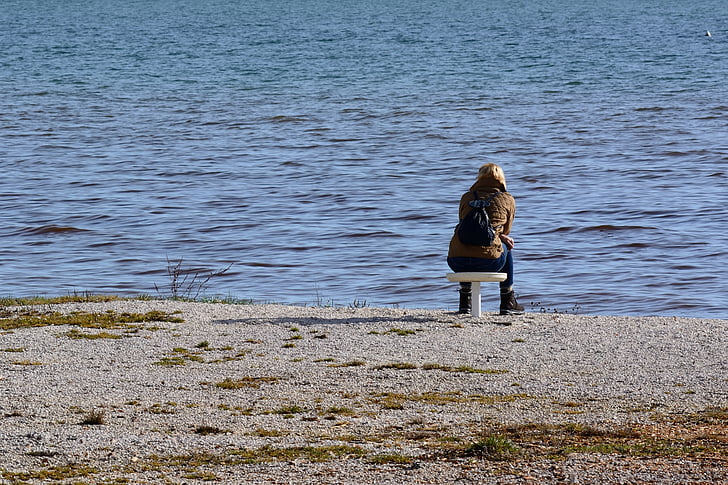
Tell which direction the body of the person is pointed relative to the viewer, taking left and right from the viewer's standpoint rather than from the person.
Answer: facing away from the viewer and to the right of the viewer

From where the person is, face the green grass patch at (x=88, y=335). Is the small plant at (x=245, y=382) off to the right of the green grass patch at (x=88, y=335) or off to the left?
left

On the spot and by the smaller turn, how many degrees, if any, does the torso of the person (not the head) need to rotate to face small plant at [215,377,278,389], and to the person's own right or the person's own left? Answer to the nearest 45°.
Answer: approximately 180°

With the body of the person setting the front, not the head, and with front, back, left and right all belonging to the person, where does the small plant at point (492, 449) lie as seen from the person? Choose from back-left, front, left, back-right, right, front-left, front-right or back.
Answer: back-right

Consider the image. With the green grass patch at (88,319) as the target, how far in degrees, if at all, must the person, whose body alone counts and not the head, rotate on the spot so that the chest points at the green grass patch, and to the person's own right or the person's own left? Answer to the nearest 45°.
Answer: approximately 135° to the person's own left

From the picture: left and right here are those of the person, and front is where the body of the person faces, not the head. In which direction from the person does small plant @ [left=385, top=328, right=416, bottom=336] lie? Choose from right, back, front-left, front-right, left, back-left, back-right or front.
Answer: back

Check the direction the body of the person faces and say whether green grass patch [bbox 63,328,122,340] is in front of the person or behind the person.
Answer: behind

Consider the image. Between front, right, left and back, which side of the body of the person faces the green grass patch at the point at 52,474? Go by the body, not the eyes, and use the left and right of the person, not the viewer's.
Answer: back

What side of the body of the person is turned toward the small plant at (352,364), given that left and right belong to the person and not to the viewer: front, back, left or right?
back

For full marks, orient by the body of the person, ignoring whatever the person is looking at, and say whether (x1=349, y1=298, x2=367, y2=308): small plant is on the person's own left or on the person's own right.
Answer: on the person's own left
